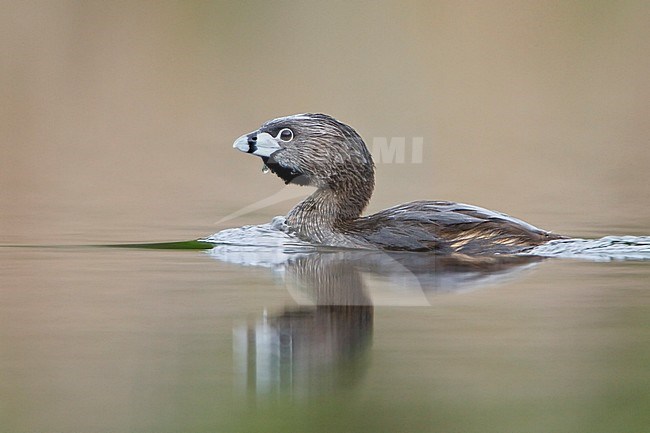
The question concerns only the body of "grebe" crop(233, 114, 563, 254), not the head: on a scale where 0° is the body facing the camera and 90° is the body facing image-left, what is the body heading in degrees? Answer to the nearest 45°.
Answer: approximately 90°
